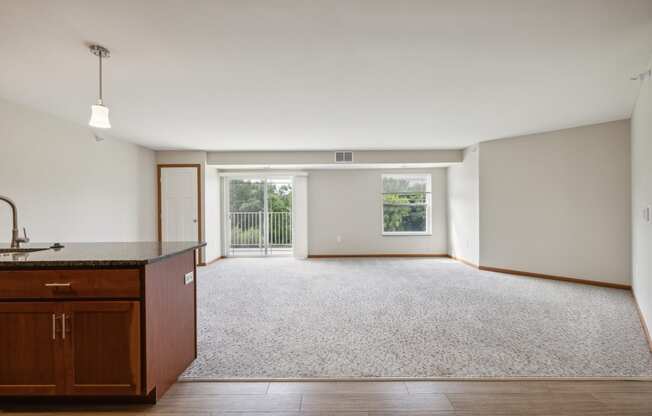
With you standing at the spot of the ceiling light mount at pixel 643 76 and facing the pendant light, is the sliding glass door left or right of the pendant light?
right

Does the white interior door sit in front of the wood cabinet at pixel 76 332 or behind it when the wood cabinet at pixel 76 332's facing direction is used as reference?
behind

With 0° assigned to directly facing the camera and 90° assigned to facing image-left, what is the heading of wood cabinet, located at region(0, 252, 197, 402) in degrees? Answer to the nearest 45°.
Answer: approximately 0°

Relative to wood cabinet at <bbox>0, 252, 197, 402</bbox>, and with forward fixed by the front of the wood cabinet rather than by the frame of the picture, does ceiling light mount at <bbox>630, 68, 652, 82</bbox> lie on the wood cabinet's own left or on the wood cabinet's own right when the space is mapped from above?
on the wood cabinet's own left

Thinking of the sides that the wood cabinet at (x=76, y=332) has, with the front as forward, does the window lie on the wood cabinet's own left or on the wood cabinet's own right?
on the wood cabinet's own left

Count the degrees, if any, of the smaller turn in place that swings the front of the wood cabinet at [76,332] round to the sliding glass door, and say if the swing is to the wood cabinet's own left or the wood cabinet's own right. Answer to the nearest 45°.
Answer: approximately 135° to the wood cabinet's own left

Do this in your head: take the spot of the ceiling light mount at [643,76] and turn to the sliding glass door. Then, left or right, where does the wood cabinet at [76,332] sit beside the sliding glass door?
left
